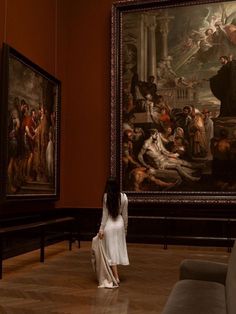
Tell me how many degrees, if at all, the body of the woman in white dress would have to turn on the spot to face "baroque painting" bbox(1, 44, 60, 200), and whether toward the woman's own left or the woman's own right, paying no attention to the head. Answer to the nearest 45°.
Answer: approximately 45° to the woman's own left

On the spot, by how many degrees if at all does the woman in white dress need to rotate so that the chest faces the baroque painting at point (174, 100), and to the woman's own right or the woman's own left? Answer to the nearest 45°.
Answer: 0° — they already face it

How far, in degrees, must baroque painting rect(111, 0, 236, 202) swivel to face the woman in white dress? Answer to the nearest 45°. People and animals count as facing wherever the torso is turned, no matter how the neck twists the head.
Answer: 0° — it already faces them

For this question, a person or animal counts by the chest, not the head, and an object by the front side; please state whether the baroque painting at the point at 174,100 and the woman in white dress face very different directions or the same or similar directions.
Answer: very different directions

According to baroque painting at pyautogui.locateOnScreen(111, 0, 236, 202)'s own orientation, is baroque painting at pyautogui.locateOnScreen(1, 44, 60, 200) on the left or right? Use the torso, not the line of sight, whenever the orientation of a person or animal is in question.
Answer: on its right

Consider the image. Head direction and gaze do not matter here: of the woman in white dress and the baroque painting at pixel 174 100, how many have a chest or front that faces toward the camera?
1

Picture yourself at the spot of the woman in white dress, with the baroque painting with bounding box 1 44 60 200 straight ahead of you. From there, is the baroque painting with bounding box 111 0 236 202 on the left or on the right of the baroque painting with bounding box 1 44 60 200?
right

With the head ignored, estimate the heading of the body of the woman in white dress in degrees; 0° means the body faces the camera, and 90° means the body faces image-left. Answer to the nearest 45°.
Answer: approximately 180°

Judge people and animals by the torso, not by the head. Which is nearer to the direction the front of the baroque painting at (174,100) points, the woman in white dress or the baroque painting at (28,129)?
the woman in white dress

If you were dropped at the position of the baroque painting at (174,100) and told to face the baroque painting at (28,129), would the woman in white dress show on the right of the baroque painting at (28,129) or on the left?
left

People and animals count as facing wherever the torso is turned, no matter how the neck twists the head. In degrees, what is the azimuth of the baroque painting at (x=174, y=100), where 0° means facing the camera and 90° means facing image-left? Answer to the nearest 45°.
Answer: approximately 0°
